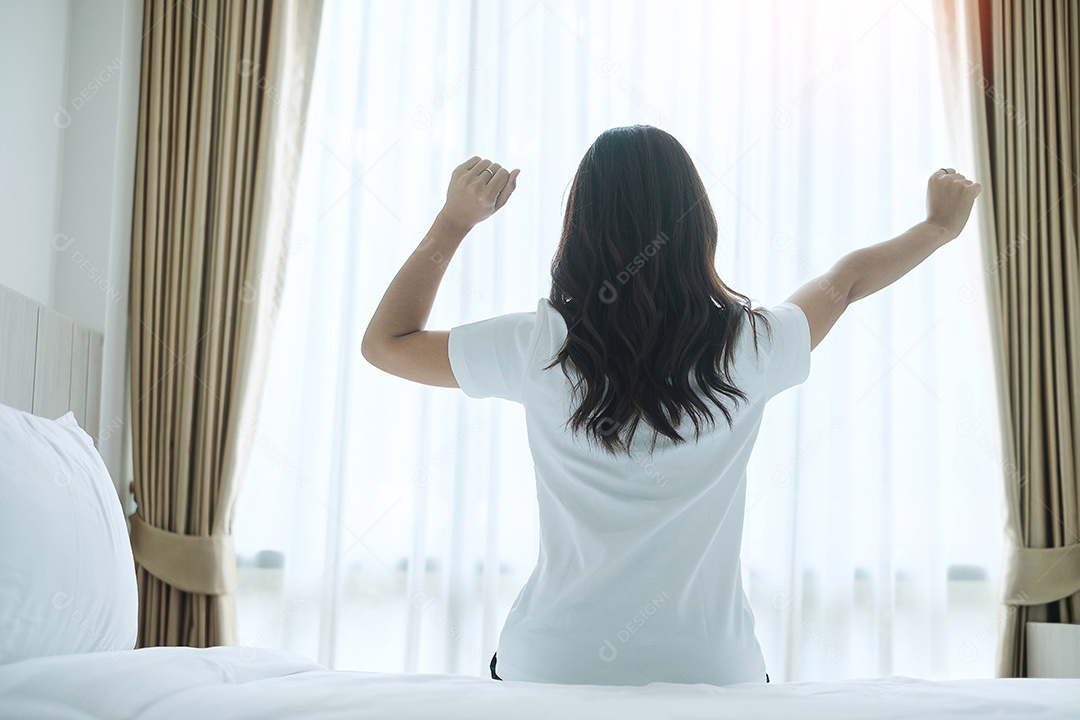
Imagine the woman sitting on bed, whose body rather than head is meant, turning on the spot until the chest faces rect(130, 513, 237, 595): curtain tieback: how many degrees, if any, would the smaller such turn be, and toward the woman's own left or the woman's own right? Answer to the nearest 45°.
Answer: approximately 45° to the woman's own left

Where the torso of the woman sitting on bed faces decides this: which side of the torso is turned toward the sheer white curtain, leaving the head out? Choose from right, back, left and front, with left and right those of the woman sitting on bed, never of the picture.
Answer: front

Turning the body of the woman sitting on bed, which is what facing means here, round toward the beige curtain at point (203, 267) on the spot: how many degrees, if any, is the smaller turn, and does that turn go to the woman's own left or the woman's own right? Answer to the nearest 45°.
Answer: approximately 45° to the woman's own left

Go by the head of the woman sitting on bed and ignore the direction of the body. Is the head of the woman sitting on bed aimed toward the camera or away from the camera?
away from the camera

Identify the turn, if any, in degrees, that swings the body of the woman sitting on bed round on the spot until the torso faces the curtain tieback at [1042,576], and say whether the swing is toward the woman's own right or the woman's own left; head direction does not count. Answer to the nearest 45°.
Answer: approximately 45° to the woman's own right

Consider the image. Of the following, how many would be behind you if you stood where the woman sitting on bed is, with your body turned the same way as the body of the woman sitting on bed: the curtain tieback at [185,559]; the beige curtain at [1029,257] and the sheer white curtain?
0

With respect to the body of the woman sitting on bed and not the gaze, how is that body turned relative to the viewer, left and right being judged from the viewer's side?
facing away from the viewer

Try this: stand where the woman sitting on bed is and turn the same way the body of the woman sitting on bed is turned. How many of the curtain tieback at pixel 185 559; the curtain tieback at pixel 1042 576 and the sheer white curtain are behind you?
0

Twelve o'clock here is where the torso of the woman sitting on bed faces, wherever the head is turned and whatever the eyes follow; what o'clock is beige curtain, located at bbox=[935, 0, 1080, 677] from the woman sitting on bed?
The beige curtain is roughly at 1 o'clock from the woman sitting on bed.
